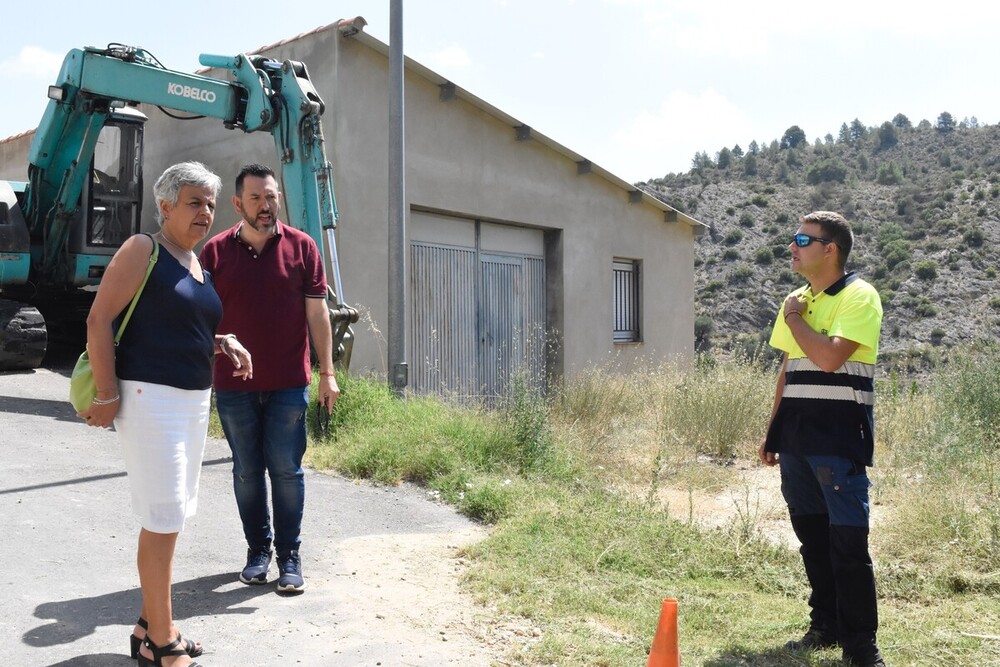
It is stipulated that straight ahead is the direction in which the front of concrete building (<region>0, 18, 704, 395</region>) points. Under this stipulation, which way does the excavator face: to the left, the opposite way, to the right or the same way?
the same way

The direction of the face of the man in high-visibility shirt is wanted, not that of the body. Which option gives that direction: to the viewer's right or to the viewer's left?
to the viewer's left

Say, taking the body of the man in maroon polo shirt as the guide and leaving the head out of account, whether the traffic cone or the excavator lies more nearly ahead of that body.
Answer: the traffic cone

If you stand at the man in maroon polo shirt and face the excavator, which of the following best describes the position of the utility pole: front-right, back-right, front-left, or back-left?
front-right

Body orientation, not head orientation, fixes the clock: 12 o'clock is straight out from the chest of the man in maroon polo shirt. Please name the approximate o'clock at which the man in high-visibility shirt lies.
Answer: The man in high-visibility shirt is roughly at 10 o'clock from the man in maroon polo shirt.

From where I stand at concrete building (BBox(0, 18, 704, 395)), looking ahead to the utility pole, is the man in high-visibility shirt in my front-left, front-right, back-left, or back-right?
front-left

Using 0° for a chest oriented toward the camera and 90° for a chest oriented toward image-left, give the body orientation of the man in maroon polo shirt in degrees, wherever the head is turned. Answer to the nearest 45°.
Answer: approximately 0°

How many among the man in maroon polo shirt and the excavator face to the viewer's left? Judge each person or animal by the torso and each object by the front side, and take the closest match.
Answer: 0

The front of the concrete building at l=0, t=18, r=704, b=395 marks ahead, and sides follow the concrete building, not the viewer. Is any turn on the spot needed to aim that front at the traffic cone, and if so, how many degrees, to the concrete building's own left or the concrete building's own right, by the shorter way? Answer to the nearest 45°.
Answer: approximately 45° to the concrete building's own right

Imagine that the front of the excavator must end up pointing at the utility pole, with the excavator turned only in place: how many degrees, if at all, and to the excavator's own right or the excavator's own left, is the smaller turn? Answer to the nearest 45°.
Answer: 0° — it already faces it

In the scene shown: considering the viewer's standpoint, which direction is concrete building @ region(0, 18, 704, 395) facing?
facing the viewer and to the right of the viewer

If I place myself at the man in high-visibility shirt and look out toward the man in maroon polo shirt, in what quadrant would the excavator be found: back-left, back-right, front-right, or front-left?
front-right

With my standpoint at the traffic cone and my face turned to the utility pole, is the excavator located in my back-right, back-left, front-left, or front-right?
front-left

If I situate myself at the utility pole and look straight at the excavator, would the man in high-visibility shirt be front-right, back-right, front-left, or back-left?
back-left

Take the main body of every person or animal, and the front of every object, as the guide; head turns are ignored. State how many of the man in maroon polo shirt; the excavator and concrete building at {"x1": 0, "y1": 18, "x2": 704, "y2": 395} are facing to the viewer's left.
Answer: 0

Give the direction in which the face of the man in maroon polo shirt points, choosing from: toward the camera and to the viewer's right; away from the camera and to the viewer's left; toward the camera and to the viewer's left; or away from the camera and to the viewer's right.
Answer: toward the camera and to the viewer's right

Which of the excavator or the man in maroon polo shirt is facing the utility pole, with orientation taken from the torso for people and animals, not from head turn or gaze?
the excavator

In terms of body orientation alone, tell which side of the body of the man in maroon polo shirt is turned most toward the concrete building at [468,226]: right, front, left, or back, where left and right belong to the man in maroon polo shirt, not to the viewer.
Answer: back

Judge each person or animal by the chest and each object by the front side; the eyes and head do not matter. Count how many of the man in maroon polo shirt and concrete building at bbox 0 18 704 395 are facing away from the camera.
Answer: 0
